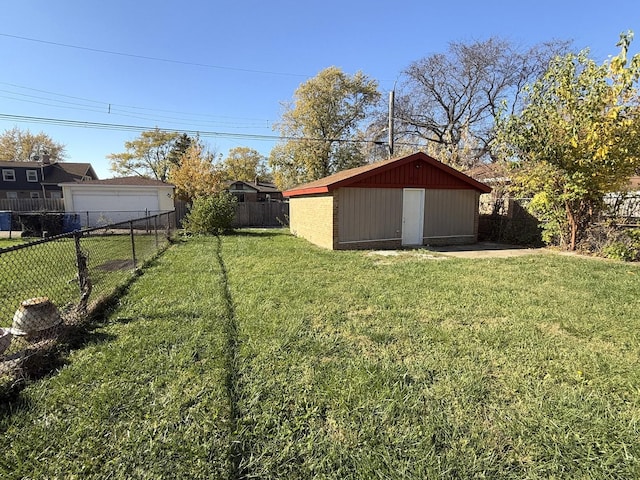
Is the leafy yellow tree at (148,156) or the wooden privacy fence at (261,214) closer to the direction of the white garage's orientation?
the wooden privacy fence

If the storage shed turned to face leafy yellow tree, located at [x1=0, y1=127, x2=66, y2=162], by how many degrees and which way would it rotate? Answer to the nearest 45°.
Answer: approximately 135° to its right

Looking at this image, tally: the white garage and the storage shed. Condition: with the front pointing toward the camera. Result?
2

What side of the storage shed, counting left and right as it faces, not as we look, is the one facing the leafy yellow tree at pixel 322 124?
back

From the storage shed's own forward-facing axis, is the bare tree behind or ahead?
behind

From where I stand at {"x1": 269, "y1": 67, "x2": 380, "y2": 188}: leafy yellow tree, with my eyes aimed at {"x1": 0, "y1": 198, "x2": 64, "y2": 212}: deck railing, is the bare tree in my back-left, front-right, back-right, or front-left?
back-left

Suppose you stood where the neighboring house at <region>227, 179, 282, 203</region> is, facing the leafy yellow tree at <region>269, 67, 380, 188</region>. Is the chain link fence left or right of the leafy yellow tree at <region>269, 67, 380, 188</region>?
right

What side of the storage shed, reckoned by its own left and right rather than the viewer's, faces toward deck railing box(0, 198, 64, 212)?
right

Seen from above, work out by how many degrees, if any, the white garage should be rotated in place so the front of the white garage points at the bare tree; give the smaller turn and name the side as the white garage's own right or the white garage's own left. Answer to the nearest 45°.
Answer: approximately 90° to the white garage's own left

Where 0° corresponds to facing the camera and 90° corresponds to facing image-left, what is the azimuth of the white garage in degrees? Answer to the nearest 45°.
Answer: approximately 0°

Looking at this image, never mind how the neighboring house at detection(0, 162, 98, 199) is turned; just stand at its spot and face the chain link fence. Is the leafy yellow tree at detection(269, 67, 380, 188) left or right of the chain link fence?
left

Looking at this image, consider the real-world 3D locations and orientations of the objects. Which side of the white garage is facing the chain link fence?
front

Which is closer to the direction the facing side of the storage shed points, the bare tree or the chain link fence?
the chain link fence

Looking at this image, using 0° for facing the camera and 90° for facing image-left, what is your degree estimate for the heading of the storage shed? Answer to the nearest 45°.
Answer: approximately 0°

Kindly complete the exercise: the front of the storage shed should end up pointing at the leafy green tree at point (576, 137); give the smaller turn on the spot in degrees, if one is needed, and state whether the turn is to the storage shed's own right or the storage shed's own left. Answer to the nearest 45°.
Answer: approximately 90° to the storage shed's own left

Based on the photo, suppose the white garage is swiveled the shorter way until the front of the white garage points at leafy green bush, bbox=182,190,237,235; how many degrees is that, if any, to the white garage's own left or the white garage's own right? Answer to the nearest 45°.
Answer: approximately 45° to the white garage's own left

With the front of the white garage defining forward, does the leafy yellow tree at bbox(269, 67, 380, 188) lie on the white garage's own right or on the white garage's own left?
on the white garage's own left
